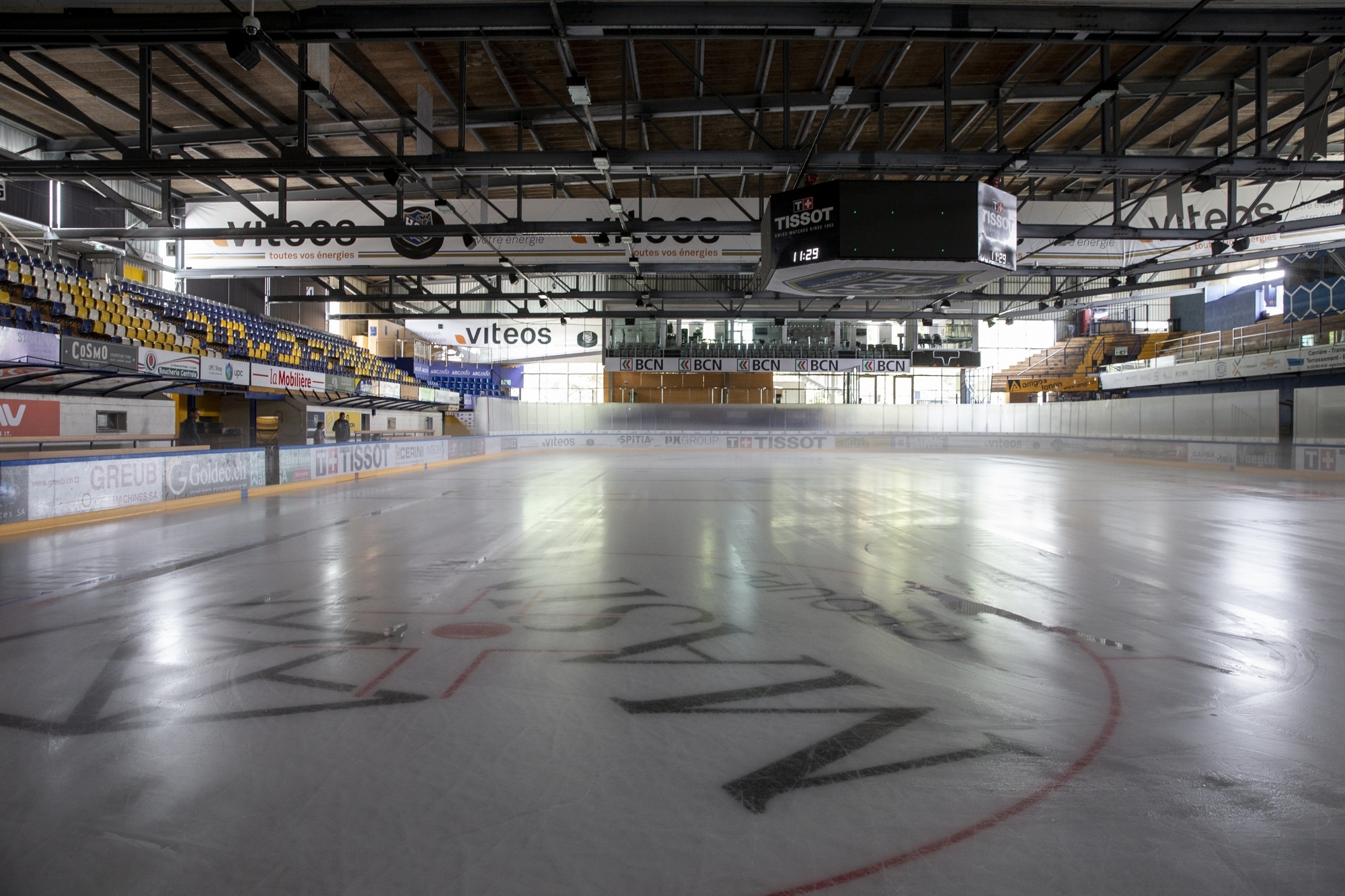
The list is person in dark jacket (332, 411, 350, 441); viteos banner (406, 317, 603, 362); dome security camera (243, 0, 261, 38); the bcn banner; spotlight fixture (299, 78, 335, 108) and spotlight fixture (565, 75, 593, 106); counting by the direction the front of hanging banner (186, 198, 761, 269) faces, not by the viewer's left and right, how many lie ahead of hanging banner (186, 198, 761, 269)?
3

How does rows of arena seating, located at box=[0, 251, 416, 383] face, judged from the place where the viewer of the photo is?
facing the viewer and to the right of the viewer

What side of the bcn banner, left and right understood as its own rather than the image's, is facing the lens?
front

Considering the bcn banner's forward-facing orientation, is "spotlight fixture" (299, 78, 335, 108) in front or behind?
in front

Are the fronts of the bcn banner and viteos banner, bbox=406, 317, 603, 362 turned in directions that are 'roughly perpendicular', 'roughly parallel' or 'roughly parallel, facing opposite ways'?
roughly parallel

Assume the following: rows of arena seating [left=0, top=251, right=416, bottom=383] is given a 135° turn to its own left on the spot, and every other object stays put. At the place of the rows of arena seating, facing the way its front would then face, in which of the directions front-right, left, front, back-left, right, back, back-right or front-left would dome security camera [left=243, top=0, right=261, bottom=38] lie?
back

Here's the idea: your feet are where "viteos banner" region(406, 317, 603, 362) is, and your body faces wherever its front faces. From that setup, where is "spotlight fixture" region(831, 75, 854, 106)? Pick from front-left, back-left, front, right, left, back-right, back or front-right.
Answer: front

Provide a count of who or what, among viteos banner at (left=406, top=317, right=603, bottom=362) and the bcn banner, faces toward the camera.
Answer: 2

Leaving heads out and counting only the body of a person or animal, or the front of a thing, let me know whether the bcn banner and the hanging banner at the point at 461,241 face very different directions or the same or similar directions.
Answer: same or similar directions

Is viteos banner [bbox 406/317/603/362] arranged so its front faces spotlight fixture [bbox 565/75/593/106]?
yes

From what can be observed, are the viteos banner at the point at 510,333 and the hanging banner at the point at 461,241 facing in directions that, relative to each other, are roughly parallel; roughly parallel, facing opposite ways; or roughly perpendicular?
roughly parallel

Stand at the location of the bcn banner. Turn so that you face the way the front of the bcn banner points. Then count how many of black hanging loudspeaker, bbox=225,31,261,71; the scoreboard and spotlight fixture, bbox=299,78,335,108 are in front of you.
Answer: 3

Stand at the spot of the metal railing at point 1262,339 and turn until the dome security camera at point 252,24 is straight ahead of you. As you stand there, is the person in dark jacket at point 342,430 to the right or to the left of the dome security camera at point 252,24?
right

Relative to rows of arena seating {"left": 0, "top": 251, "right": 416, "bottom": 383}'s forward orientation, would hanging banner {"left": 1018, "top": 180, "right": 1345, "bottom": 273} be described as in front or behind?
in front

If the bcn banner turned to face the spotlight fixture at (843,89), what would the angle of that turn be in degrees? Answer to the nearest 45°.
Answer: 0° — it already faces it

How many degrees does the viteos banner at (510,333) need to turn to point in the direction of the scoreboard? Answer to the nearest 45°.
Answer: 0° — it already faces it

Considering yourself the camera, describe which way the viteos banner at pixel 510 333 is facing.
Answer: facing the viewer
